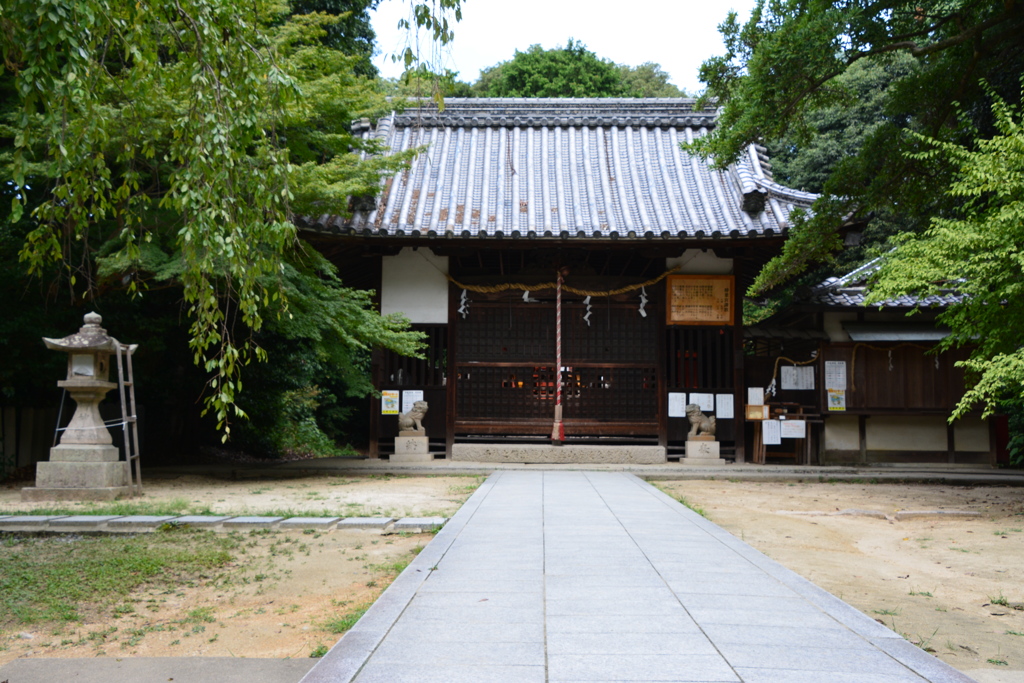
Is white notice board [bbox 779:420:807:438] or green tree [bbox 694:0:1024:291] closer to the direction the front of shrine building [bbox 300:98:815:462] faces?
the green tree

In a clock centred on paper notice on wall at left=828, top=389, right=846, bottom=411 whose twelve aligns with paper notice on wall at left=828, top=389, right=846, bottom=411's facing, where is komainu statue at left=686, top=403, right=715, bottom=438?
The komainu statue is roughly at 2 o'clock from the paper notice on wall.

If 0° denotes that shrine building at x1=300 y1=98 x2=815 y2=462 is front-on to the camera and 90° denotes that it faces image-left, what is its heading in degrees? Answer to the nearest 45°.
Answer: approximately 0°

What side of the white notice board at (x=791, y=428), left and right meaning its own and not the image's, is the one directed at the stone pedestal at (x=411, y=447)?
right

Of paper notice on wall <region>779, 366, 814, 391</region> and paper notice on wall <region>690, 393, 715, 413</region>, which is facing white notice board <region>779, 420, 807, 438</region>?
paper notice on wall <region>779, 366, 814, 391</region>

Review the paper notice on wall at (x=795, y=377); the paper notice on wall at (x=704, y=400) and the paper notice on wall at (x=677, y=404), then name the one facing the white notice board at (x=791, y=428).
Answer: the paper notice on wall at (x=795, y=377)

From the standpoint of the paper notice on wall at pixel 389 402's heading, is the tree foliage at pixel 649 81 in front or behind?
behind

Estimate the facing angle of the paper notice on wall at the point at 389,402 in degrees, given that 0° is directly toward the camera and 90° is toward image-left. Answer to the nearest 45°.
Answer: approximately 0°
